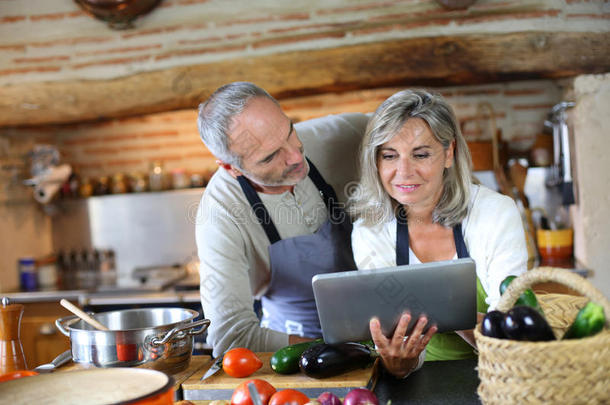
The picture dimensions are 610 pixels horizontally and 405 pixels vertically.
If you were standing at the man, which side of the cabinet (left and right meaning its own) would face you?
front

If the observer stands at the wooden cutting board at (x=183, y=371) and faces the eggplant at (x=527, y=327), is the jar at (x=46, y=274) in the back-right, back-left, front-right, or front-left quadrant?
back-left

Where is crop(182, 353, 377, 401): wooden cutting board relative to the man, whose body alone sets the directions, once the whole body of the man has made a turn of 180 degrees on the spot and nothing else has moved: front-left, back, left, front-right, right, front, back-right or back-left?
back-left

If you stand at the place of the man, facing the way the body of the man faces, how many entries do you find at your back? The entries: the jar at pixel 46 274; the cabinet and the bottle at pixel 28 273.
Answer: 3

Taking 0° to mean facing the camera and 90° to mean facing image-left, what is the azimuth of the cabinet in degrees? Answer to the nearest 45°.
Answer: approximately 0°

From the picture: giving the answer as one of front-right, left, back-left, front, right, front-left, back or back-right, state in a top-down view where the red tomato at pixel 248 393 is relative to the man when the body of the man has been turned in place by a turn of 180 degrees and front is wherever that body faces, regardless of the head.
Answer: back-left

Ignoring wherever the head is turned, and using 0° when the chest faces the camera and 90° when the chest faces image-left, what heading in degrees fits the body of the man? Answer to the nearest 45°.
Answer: approximately 315°

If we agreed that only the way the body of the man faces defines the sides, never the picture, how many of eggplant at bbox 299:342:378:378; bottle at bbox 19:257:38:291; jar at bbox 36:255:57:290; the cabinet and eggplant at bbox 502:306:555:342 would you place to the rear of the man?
3

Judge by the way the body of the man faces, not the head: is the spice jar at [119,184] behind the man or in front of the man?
behind

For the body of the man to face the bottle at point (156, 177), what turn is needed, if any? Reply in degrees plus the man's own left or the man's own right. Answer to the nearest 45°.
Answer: approximately 135° to the man's own left

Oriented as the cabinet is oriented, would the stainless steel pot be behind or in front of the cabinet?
in front

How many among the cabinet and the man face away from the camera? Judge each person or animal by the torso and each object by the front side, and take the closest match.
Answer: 0

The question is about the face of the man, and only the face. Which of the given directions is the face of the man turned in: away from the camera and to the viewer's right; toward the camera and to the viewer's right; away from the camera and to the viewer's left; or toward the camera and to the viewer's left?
toward the camera and to the viewer's right

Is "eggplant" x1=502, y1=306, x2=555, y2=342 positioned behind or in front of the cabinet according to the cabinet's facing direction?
in front

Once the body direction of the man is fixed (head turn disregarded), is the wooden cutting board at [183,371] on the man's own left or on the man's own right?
on the man's own right
